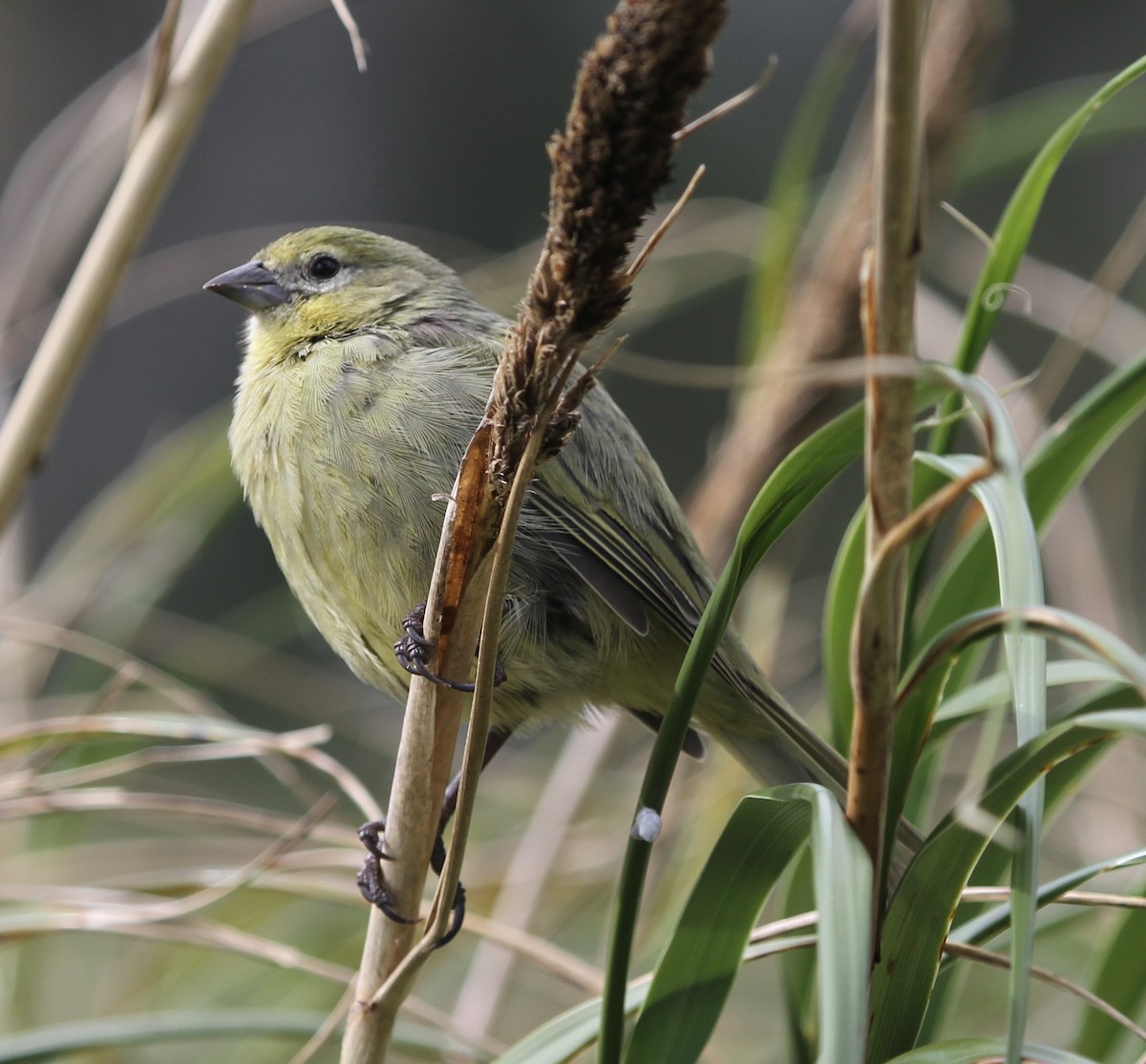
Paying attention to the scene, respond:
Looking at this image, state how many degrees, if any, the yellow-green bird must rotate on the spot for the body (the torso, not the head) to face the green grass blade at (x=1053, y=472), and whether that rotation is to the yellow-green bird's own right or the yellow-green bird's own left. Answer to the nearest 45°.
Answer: approximately 135° to the yellow-green bird's own left

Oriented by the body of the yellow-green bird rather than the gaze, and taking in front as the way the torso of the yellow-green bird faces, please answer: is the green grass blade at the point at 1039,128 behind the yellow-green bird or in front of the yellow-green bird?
behind

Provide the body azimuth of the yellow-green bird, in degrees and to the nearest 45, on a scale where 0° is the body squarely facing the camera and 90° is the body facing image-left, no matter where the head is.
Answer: approximately 90°

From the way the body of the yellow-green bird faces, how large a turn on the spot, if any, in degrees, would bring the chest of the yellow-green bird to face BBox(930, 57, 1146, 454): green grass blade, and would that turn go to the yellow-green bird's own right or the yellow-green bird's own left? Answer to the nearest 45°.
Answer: approximately 135° to the yellow-green bird's own left
